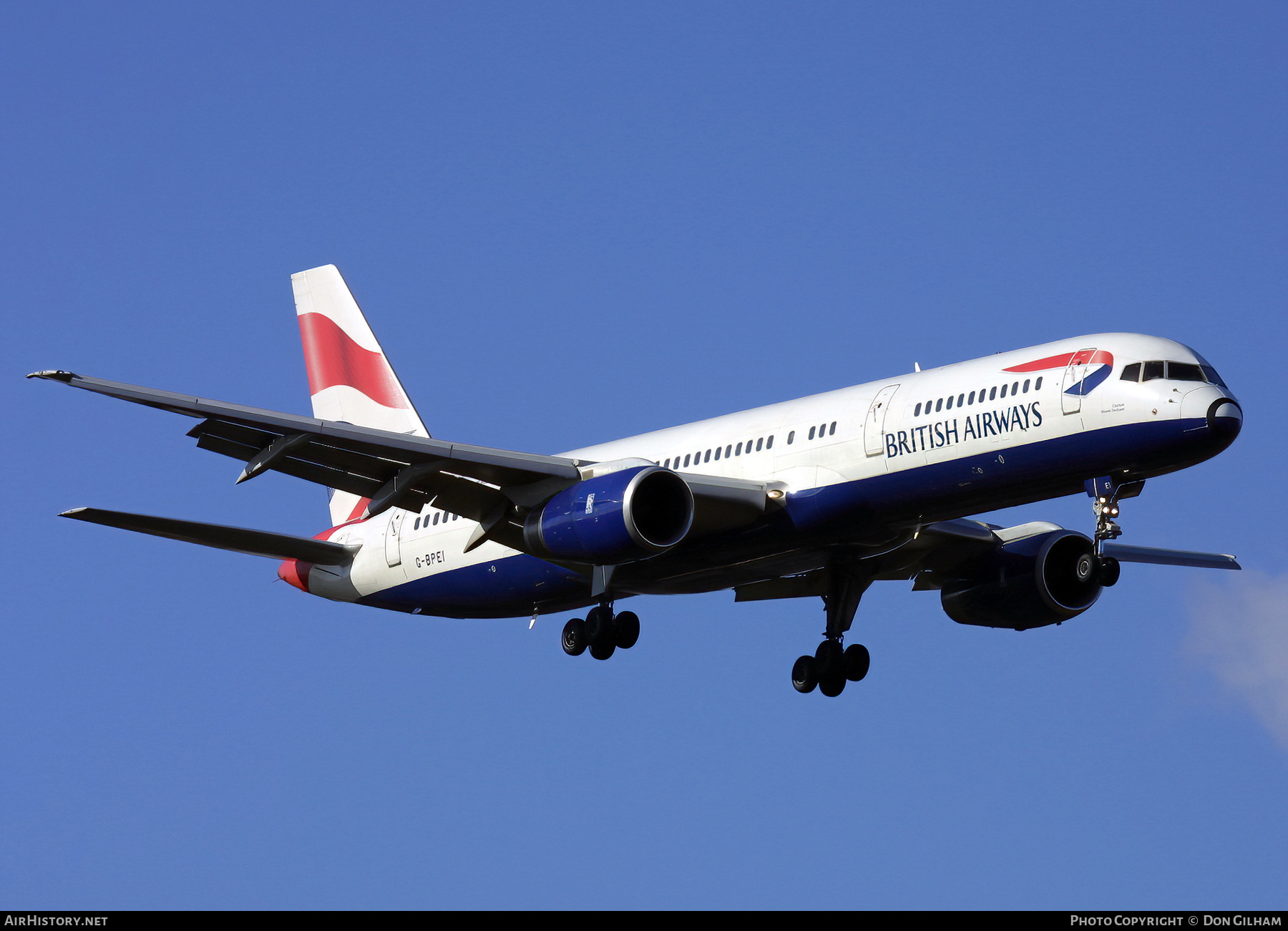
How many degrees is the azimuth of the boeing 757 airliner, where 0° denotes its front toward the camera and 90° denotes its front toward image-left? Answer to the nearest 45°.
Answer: approximately 315°
